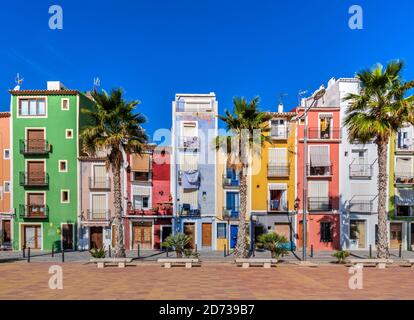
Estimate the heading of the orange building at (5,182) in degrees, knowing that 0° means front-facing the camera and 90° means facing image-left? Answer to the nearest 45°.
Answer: approximately 0°

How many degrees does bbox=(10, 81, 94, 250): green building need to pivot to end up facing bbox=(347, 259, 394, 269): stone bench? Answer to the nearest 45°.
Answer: approximately 45° to its left

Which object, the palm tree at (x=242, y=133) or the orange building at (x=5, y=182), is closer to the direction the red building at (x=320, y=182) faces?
the palm tree

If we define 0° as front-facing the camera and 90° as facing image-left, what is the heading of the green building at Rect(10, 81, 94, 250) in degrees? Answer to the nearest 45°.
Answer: approximately 0°
